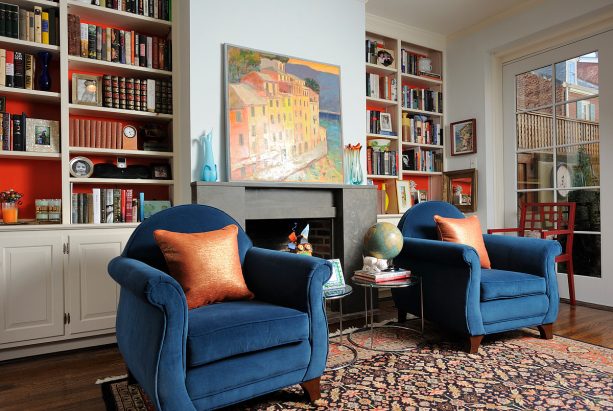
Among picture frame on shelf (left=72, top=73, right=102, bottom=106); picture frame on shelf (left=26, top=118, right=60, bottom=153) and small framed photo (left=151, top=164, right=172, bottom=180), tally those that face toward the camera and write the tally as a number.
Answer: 3

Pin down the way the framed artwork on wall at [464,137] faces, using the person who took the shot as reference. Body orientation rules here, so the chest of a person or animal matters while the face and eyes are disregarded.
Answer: facing the viewer and to the left of the viewer

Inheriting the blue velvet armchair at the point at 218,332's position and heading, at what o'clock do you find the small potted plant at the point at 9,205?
The small potted plant is roughly at 6 o'clock from the blue velvet armchair.

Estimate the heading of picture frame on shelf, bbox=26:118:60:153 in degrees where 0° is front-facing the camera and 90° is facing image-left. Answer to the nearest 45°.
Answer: approximately 0°

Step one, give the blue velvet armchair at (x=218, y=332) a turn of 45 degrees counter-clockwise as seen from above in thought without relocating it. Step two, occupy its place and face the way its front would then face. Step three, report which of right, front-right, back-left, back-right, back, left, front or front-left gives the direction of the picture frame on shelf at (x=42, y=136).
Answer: back-left

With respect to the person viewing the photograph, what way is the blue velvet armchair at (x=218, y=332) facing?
facing the viewer and to the right of the viewer

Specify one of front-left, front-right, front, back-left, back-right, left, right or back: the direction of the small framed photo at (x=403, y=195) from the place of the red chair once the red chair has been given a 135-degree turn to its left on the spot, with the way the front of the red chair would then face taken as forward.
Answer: back

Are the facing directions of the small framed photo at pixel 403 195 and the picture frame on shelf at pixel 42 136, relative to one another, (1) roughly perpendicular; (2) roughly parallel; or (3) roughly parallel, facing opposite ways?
roughly parallel

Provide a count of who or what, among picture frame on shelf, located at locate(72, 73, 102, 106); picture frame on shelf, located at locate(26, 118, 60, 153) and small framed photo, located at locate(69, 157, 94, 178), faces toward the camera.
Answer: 3

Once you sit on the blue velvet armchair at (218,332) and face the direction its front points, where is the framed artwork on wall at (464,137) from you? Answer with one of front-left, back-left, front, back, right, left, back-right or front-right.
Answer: left

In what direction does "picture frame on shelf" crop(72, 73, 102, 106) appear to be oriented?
toward the camera

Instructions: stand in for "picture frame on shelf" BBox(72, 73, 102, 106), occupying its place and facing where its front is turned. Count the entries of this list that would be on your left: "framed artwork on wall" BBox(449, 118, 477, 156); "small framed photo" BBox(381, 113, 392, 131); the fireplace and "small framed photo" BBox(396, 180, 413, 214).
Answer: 4

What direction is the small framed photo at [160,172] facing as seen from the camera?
toward the camera

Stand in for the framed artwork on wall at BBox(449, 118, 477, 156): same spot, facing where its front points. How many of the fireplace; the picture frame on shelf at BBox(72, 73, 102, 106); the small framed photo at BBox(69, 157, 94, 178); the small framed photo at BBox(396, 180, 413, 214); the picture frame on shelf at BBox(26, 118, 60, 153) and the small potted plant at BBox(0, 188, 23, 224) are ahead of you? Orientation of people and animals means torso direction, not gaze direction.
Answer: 6

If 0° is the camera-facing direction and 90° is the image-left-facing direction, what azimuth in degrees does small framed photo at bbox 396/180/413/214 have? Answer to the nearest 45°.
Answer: approximately 315°
